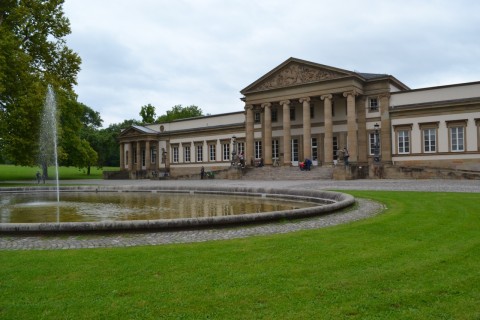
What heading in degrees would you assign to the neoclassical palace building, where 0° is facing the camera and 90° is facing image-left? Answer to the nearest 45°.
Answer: approximately 45°

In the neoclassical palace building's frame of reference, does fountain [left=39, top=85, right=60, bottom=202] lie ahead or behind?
ahead

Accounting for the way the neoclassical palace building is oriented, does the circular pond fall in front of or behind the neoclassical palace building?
in front
